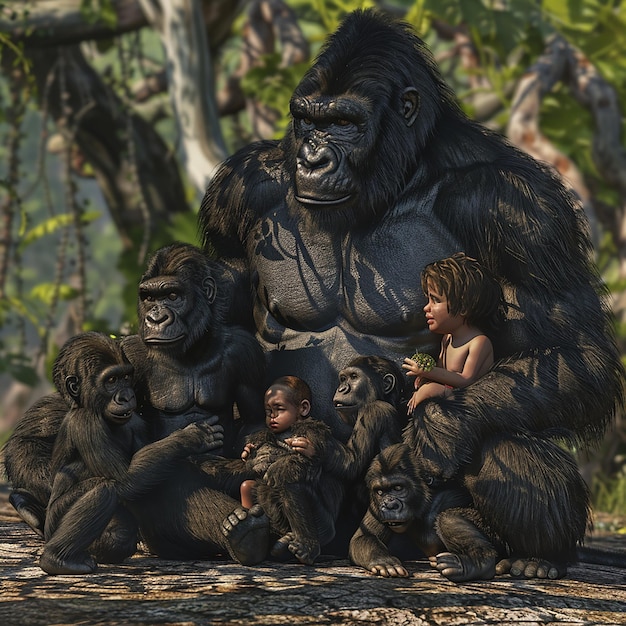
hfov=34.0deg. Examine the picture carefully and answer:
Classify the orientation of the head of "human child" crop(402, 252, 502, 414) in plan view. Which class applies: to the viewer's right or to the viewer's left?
to the viewer's left

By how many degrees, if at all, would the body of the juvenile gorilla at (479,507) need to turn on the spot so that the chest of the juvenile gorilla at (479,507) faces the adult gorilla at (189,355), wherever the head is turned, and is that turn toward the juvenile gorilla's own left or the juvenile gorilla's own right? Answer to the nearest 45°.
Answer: approximately 45° to the juvenile gorilla's own right

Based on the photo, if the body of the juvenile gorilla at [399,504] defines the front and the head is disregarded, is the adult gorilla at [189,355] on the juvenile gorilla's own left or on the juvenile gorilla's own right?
on the juvenile gorilla's own right

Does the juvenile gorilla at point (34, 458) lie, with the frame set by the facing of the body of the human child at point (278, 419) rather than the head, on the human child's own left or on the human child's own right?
on the human child's own right

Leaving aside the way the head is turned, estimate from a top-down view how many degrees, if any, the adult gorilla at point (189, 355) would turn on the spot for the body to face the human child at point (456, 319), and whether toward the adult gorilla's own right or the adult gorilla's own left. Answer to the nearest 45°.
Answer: approximately 135° to the adult gorilla's own left
